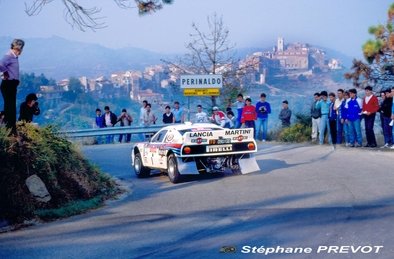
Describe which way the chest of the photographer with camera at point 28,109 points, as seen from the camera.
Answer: to the viewer's right

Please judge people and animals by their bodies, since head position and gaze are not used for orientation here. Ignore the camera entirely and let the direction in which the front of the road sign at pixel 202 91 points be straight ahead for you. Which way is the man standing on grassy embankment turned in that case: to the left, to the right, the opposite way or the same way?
to the left

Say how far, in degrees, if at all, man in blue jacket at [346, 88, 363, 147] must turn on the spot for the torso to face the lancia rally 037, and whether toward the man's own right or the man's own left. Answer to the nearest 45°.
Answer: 0° — they already face it

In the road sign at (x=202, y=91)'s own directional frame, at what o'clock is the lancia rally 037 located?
The lancia rally 037 is roughly at 12 o'clock from the road sign.

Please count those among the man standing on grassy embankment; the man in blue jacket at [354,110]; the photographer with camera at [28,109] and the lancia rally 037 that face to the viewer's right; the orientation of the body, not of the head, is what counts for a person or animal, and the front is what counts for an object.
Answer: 2

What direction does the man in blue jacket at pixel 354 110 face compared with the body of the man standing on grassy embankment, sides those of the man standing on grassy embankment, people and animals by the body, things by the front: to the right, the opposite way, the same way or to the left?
the opposite way
